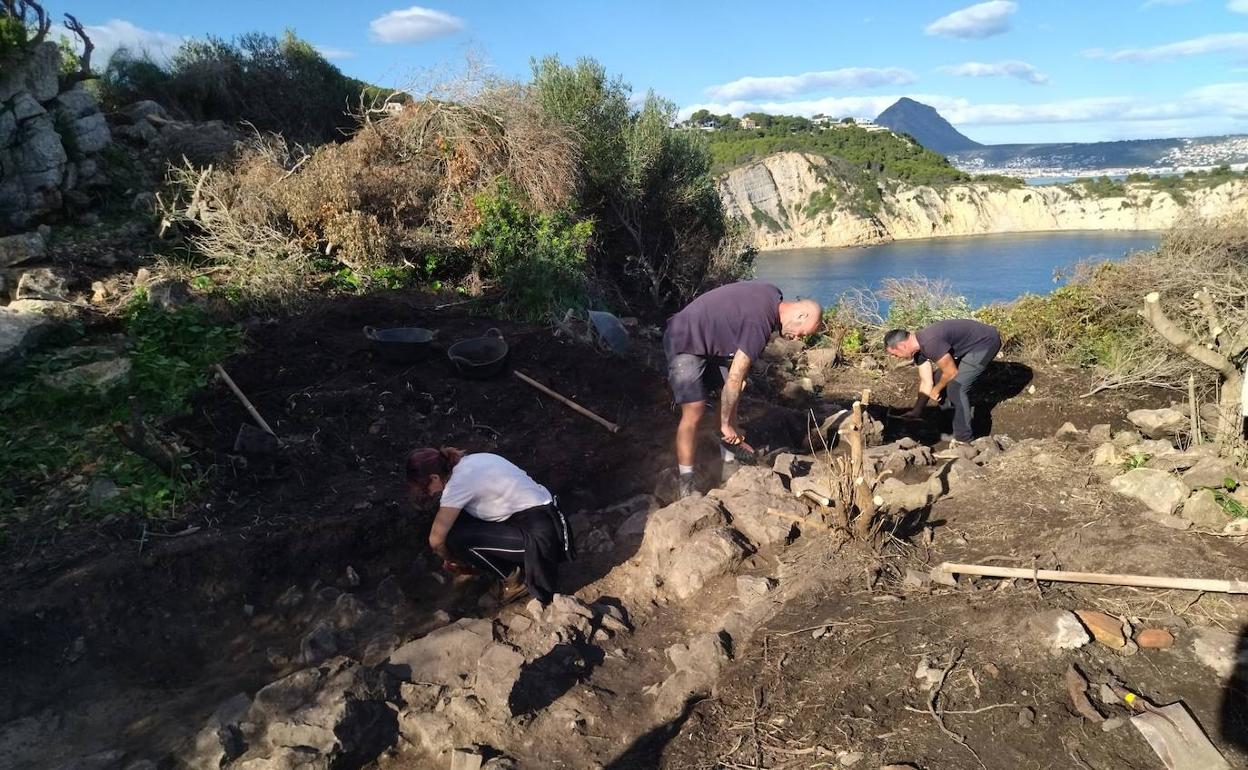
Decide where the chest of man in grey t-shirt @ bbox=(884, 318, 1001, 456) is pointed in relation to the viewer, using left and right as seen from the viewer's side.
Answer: facing to the left of the viewer

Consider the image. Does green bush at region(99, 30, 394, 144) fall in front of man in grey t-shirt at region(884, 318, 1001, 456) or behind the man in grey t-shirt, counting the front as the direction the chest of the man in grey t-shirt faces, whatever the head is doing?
in front

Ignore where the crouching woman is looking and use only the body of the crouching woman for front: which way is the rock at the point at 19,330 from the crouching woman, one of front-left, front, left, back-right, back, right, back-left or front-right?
front-right

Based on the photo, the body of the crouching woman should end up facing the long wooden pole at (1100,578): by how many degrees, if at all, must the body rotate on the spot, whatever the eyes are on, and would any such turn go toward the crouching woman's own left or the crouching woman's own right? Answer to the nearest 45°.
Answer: approximately 135° to the crouching woman's own left

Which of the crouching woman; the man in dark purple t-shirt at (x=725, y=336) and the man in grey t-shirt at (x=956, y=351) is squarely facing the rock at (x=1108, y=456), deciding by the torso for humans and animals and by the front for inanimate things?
the man in dark purple t-shirt at (x=725, y=336)

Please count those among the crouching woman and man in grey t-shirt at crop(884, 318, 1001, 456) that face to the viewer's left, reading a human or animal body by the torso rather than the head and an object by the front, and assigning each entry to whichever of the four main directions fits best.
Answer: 2

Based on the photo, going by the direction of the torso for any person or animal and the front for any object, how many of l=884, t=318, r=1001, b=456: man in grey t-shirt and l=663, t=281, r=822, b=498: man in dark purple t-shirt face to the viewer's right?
1

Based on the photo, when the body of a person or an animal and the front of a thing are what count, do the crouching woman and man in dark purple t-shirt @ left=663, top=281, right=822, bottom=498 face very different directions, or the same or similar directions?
very different directions

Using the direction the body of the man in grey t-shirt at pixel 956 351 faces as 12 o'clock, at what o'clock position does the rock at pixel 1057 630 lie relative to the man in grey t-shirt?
The rock is roughly at 9 o'clock from the man in grey t-shirt.

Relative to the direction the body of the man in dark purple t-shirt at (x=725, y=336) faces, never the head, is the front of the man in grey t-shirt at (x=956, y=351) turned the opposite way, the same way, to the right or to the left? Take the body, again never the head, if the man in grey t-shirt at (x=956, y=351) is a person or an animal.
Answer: the opposite way

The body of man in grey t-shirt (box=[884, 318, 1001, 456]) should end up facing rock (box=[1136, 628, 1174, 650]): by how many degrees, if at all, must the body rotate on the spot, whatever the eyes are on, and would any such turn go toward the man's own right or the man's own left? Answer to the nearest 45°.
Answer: approximately 90° to the man's own left

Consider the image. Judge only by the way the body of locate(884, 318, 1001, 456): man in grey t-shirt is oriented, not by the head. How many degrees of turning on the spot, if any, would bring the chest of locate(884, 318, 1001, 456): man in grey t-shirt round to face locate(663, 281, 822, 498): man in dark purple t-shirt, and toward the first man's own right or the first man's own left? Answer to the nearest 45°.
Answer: approximately 45° to the first man's own left

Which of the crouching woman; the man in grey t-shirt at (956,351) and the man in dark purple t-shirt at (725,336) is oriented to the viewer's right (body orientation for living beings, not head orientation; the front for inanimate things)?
the man in dark purple t-shirt at (725,336)

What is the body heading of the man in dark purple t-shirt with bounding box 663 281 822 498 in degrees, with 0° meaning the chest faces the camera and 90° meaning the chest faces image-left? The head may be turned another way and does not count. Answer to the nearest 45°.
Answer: approximately 270°

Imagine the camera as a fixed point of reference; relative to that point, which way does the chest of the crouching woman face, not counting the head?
to the viewer's left

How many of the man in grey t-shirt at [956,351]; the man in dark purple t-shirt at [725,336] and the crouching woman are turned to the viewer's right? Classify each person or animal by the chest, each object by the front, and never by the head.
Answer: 1

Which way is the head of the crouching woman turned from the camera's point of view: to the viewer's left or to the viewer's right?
to the viewer's left
